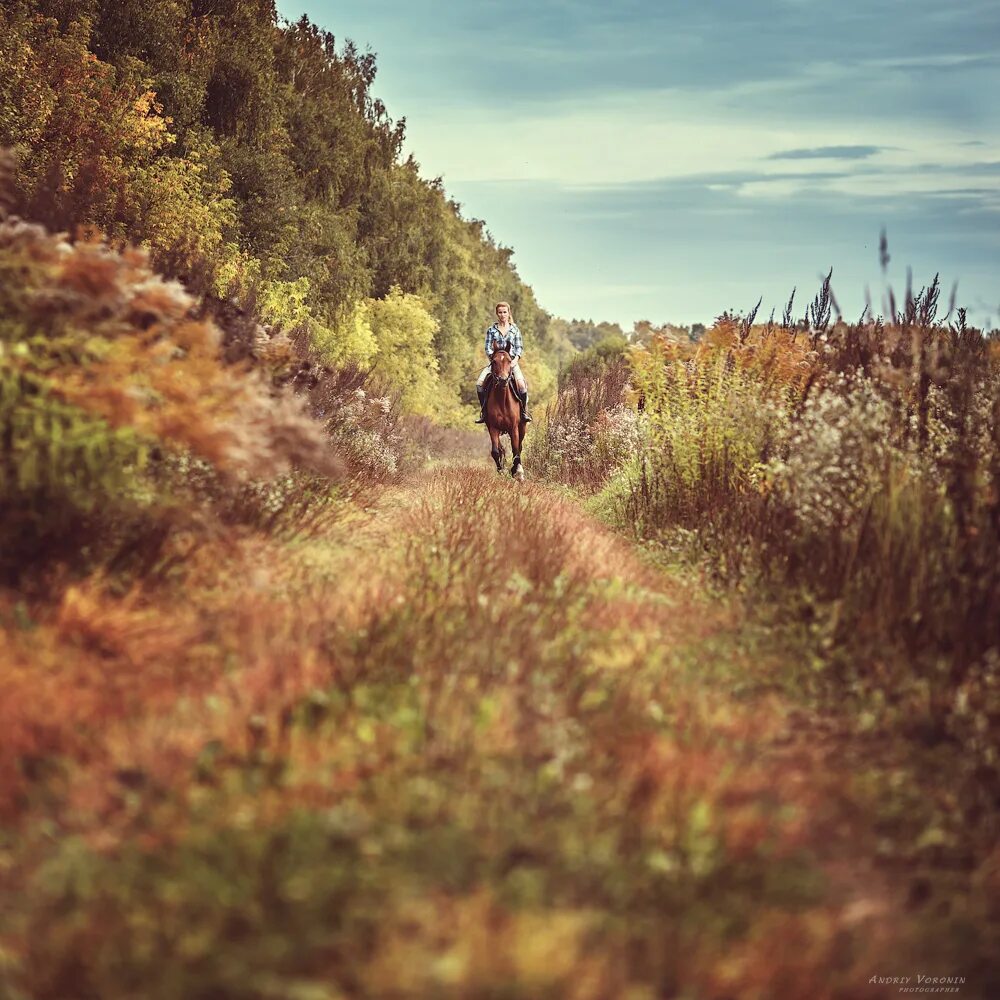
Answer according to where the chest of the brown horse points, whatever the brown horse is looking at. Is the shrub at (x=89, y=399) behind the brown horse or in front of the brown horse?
in front

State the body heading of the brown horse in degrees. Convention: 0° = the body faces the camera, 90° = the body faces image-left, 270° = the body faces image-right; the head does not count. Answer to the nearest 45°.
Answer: approximately 0°

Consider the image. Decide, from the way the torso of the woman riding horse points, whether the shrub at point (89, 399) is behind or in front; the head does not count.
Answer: in front
